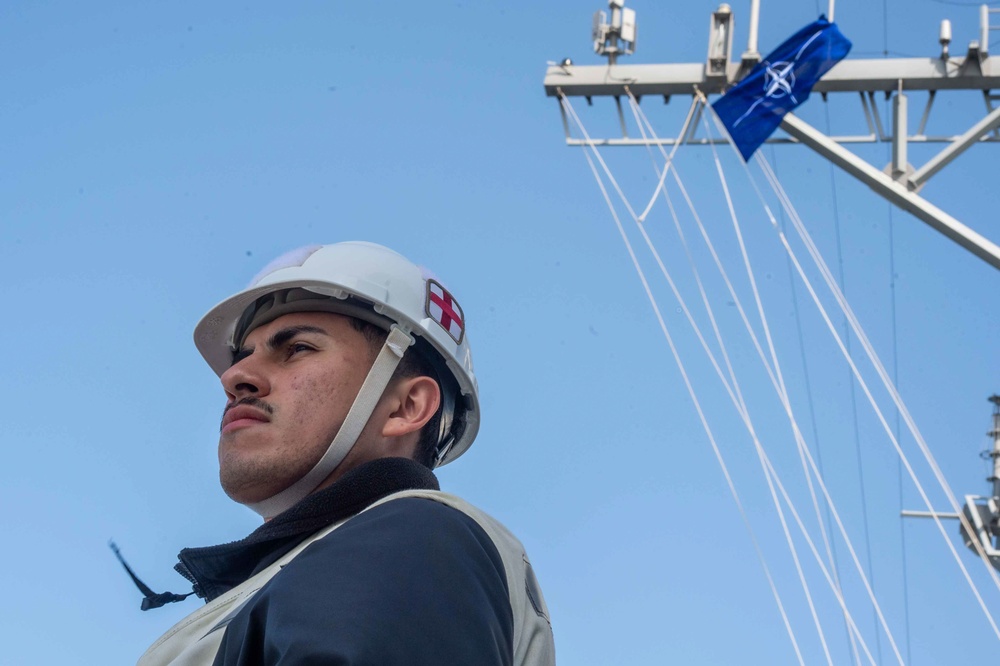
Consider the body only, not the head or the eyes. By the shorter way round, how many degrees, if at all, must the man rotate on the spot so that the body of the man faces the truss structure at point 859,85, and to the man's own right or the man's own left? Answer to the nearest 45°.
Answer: approximately 135° to the man's own right

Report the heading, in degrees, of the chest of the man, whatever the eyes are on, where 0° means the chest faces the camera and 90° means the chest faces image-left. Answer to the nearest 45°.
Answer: approximately 90°

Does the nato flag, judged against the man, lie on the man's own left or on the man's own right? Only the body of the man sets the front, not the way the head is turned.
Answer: on the man's own right

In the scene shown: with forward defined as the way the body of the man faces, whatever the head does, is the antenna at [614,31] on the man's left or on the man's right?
on the man's right
